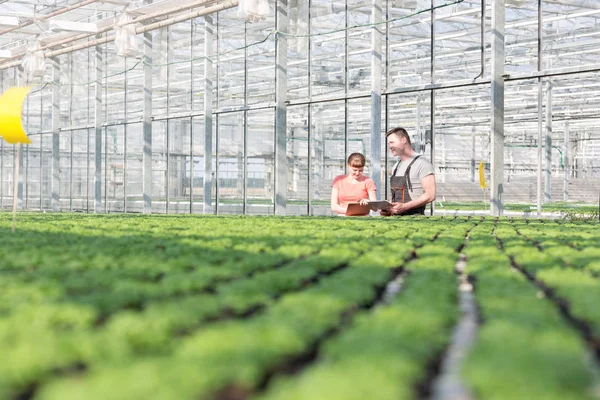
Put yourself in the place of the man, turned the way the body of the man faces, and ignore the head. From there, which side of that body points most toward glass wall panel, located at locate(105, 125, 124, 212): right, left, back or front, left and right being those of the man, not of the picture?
right

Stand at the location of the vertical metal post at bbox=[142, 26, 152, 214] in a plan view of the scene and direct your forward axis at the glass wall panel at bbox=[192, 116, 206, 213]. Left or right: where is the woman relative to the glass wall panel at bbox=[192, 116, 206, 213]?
right

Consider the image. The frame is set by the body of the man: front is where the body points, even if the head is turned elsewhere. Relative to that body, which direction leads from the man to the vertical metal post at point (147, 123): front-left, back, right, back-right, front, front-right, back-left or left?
right

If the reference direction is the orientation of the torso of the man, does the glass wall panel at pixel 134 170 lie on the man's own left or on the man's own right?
on the man's own right

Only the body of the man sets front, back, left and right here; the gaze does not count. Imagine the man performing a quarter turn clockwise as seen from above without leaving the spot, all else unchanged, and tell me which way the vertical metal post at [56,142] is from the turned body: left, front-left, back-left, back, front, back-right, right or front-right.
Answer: front

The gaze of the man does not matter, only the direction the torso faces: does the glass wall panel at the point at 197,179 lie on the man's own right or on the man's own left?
on the man's own right

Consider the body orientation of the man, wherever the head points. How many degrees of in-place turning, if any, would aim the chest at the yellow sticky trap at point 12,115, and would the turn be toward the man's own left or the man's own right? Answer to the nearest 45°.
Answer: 0° — they already face it

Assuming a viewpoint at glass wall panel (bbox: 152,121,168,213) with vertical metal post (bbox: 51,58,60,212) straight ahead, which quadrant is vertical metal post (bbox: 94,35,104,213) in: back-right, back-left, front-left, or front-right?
front-left

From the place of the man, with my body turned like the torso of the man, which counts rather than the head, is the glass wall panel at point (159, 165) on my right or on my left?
on my right

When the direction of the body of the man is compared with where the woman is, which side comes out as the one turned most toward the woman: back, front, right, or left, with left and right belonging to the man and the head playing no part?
right

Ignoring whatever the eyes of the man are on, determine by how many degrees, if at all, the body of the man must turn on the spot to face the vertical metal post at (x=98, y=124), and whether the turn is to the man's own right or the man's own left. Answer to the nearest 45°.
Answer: approximately 90° to the man's own right

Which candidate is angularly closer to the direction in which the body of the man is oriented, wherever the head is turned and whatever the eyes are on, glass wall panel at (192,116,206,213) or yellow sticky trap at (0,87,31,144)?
the yellow sticky trap

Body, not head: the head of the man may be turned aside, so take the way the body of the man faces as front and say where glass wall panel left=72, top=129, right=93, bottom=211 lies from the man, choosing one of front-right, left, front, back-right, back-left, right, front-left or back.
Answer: right

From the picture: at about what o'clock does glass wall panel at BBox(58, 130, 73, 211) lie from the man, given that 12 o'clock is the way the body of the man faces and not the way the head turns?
The glass wall panel is roughly at 3 o'clock from the man.

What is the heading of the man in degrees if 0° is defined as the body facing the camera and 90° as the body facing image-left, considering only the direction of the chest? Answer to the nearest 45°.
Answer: approximately 45°
